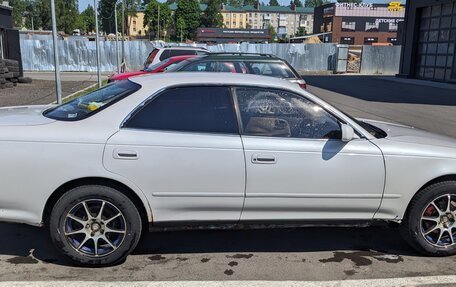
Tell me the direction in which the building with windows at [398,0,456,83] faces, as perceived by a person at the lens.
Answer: facing the viewer and to the left of the viewer

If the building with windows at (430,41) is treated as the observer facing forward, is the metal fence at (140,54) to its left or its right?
on its right

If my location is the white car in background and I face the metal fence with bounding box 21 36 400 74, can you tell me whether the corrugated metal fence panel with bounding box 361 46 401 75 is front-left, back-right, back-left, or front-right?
front-right

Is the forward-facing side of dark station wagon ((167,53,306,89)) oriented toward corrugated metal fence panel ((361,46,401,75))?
no

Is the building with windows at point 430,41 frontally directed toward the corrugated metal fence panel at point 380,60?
no

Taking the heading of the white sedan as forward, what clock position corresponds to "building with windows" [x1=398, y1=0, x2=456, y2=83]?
The building with windows is roughly at 10 o'clock from the white sedan.

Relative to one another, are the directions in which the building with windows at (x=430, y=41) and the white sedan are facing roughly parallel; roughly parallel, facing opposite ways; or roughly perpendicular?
roughly parallel, facing opposite ways

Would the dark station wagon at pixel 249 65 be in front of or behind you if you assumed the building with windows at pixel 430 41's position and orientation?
in front

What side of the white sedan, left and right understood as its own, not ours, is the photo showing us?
right

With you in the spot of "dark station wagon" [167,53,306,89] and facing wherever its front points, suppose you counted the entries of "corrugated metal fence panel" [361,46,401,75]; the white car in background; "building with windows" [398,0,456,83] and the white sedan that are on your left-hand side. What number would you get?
1

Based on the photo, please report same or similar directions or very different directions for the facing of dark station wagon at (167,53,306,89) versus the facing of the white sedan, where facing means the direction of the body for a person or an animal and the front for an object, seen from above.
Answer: very different directions

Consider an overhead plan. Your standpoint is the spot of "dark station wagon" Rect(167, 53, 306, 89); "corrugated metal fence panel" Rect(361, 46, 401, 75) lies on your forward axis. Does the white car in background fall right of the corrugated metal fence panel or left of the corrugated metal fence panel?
left
